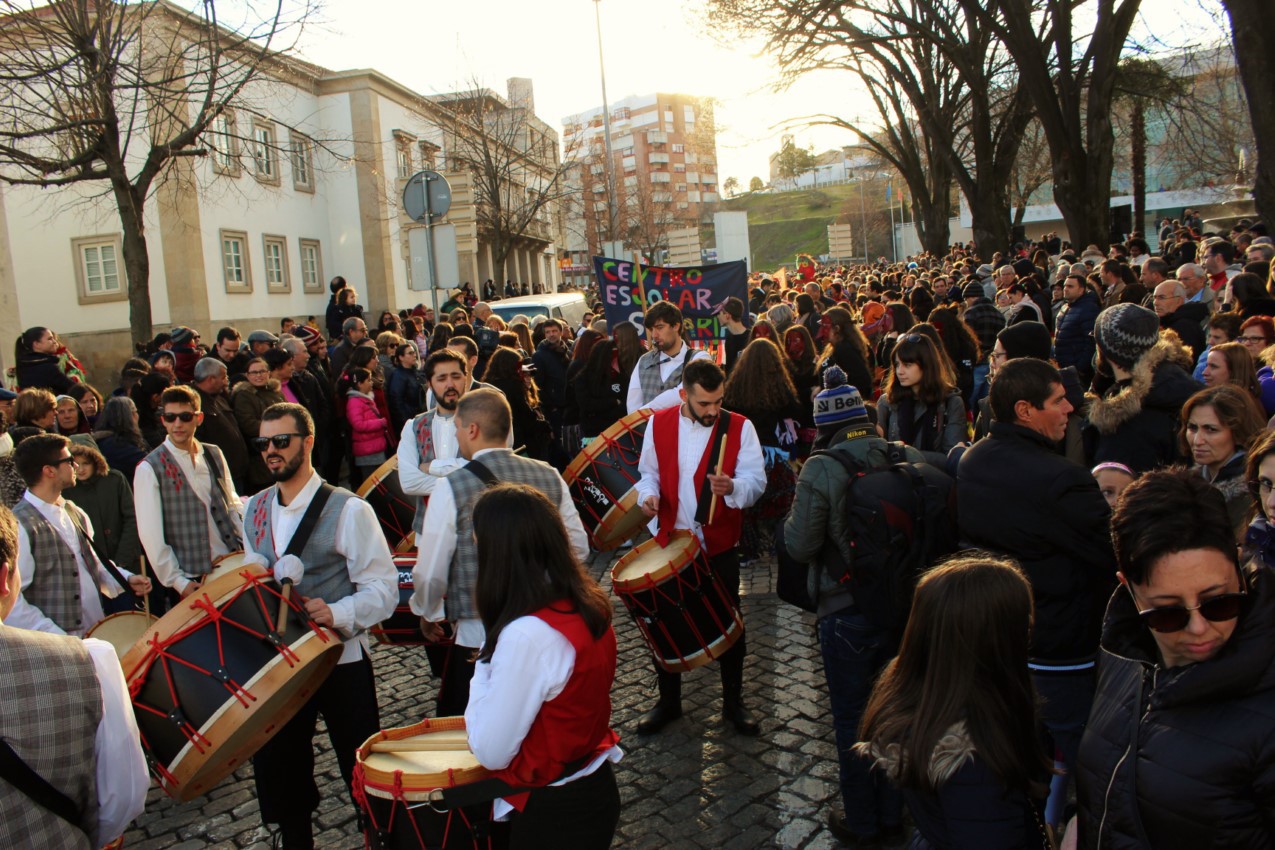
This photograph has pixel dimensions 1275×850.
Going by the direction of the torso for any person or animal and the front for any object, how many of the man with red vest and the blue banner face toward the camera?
2

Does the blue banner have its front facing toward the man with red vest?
yes

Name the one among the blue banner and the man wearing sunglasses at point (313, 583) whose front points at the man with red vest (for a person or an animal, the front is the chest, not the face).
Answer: the blue banner

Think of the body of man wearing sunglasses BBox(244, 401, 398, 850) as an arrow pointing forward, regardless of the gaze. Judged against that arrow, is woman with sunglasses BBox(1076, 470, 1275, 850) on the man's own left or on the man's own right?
on the man's own left

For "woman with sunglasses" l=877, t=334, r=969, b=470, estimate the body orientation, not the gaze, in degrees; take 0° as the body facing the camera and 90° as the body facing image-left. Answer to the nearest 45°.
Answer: approximately 45°

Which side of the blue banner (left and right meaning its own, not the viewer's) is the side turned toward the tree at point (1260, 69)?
left

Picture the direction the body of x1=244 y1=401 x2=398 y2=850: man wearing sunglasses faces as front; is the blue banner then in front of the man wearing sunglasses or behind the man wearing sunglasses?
behind

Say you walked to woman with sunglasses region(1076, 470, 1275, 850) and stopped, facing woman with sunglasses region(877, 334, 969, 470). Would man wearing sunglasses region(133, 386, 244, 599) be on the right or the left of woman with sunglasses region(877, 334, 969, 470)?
left

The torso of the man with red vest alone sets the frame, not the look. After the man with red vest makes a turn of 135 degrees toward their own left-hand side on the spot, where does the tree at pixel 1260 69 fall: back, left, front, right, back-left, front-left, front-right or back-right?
front

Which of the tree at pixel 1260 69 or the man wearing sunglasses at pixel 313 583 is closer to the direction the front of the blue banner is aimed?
the man wearing sunglasses

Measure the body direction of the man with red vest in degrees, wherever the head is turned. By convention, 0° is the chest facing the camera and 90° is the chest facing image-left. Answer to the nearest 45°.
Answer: approximately 0°
